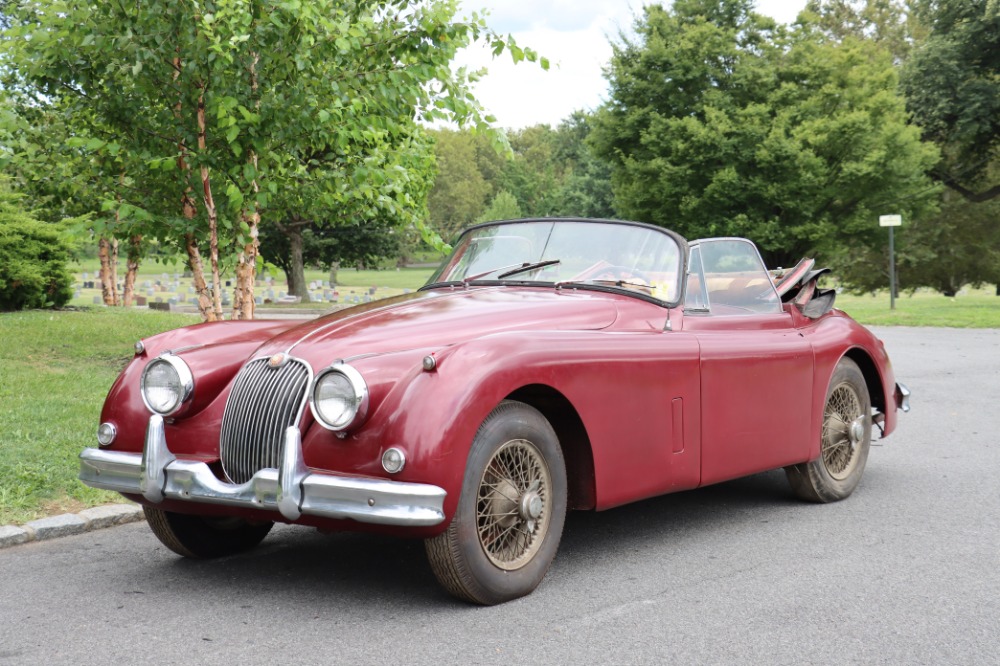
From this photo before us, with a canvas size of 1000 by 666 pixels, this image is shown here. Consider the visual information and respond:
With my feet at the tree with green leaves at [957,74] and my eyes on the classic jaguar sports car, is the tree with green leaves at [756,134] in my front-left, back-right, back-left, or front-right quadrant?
front-right

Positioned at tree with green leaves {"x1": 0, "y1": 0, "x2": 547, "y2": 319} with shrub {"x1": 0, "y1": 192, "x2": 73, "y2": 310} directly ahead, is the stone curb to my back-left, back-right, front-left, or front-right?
back-left

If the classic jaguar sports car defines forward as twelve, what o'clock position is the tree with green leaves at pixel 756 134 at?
The tree with green leaves is roughly at 5 o'clock from the classic jaguar sports car.

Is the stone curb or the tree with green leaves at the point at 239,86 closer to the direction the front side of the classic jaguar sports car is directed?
the stone curb

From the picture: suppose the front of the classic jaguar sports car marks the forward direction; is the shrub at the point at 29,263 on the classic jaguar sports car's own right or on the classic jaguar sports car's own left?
on the classic jaguar sports car's own right

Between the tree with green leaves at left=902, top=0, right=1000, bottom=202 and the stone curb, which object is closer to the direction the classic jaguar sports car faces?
the stone curb

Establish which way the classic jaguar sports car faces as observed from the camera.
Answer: facing the viewer and to the left of the viewer

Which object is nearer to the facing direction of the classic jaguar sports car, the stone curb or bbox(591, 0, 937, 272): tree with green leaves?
the stone curb

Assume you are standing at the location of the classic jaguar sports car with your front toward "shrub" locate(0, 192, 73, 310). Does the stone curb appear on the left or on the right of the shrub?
left

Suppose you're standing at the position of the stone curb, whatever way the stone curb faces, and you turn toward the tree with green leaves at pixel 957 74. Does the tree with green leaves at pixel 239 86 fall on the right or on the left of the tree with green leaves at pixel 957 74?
left

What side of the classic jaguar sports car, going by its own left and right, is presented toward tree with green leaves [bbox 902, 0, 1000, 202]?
back

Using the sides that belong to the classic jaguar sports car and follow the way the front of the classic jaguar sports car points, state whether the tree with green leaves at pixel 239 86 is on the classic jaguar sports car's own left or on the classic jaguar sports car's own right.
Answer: on the classic jaguar sports car's own right

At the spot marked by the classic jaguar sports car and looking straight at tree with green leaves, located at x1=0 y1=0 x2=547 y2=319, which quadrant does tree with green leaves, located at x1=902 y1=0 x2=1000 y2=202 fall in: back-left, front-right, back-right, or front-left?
front-right
